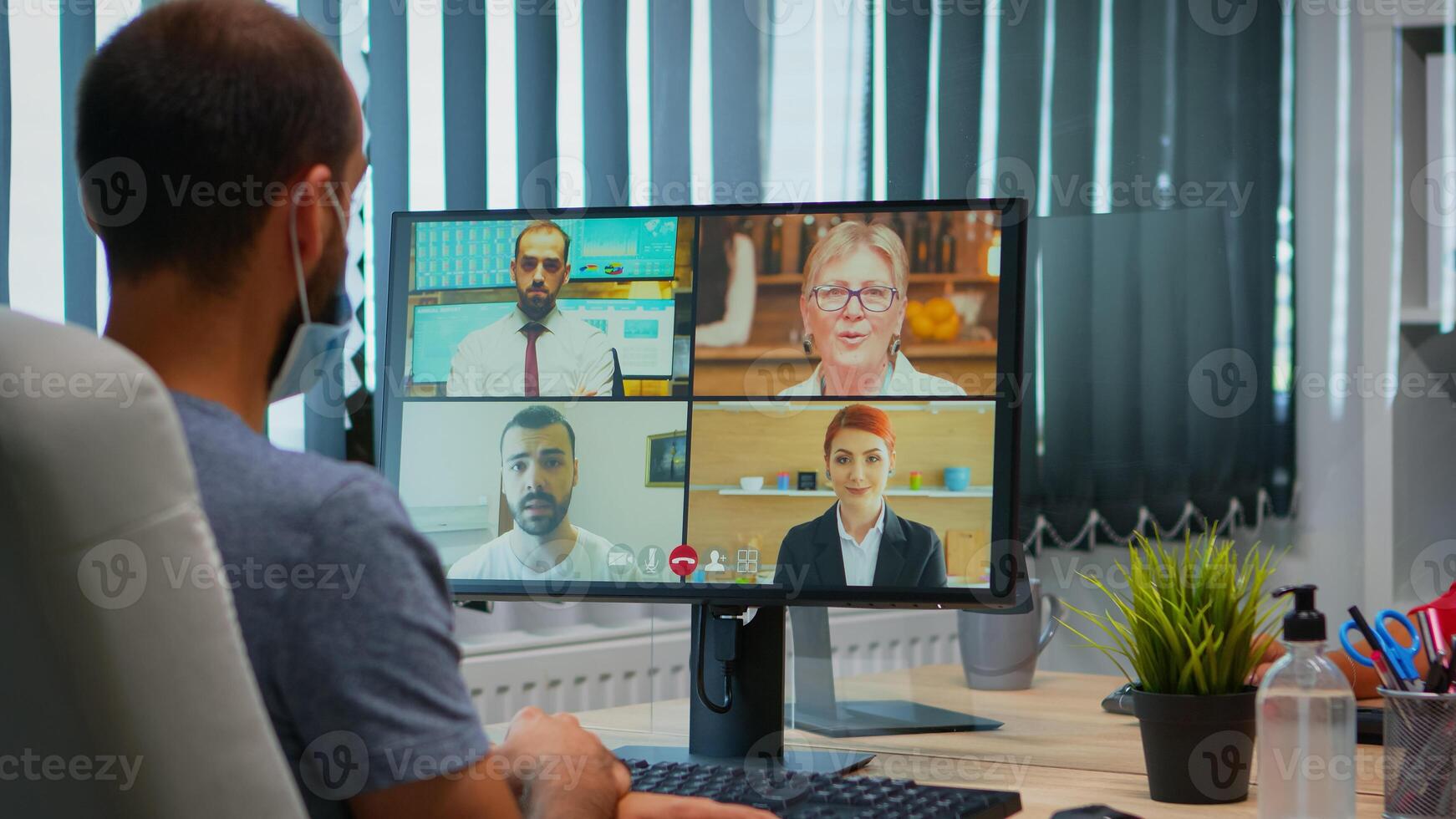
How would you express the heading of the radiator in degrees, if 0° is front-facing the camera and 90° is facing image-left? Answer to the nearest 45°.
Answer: approximately 0°

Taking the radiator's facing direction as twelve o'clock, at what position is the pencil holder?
The pencil holder is roughly at 11 o'clock from the radiator.

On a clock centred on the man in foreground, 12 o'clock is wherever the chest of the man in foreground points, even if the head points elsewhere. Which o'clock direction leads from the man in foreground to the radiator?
The radiator is roughly at 11 o'clock from the man in foreground.

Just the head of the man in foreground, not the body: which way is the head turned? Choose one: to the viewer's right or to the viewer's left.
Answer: to the viewer's right

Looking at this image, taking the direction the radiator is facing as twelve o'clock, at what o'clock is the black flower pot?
The black flower pot is roughly at 11 o'clock from the radiator.

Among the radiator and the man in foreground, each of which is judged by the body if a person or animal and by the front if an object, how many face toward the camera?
1

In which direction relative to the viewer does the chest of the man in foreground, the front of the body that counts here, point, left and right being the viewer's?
facing away from the viewer and to the right of the viewer

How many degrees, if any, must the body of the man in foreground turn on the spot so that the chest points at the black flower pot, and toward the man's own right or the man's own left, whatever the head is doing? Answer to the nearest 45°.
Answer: approximately 45° to the man's own right
